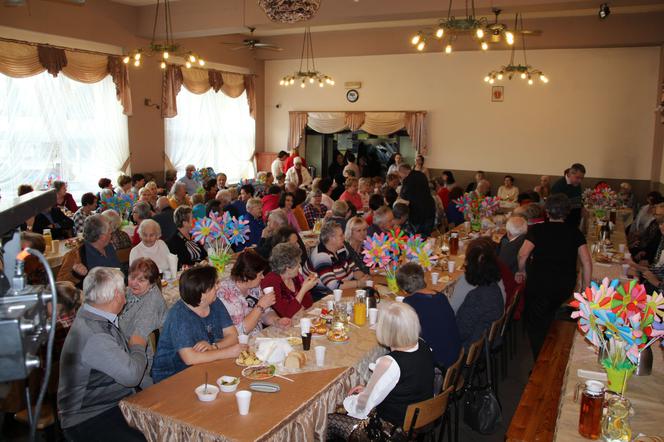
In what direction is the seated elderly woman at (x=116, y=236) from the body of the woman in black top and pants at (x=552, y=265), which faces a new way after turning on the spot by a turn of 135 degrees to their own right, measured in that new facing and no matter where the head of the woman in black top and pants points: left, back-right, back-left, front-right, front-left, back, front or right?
back-right

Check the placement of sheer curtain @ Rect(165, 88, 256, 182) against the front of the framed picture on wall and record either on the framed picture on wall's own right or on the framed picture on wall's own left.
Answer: on the framed picture on wall's own right

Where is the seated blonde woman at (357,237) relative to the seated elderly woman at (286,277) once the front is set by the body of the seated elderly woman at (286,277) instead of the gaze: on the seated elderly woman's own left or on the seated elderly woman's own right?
on the seated elderly woman's own left

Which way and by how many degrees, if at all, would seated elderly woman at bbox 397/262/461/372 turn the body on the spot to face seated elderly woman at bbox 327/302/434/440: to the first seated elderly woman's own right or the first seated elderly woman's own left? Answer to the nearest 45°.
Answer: approximately 135° to the first seated elderly woman's own left

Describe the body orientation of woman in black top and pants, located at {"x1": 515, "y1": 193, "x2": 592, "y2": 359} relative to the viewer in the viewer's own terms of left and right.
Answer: facing away from the viewer

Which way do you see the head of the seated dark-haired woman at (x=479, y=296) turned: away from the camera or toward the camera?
away from the camera

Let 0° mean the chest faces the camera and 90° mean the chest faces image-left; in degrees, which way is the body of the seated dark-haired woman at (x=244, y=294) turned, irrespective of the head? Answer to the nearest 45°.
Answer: approximately 315°

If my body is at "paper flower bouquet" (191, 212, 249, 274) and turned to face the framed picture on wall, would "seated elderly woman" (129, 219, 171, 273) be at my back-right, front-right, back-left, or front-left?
back-left

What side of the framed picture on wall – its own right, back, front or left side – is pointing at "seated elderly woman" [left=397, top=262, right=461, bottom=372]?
front

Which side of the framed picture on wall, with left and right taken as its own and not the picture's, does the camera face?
front

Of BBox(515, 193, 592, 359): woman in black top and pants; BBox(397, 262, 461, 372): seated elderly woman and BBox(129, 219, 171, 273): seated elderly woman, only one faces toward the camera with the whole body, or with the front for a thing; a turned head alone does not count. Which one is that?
BBox(129, 219, 171, 273): seated elderly woman

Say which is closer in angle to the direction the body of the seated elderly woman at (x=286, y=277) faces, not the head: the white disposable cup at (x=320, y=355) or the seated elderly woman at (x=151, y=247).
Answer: the white disposable cup

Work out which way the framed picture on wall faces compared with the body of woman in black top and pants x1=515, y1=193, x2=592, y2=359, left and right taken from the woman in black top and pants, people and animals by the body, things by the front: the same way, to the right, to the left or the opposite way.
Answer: the opposite way

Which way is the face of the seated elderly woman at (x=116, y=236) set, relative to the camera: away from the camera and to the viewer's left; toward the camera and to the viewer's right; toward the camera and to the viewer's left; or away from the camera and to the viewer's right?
toward the camera and to the viewer's right
